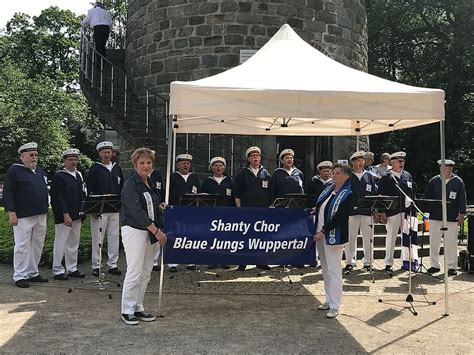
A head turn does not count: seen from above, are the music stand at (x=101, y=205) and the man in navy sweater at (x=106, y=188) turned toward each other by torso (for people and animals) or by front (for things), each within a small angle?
yes

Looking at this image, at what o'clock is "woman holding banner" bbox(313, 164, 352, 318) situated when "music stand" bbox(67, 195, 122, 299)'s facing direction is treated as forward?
The woman holding banner is roughly at 4 o'clock from the music stand.

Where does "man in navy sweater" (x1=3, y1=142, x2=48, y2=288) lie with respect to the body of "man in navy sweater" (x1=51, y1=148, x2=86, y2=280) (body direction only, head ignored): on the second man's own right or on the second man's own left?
on the second man's own right

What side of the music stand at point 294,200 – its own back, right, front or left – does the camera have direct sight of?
back

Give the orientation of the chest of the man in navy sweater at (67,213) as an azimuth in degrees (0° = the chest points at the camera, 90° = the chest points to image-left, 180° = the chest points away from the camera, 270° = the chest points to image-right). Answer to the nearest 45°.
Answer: approximately 315°

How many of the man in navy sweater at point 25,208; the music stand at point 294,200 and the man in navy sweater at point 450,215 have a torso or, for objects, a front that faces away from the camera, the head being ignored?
1

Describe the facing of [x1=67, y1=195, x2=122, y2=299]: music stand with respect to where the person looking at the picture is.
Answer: facing away from the viewer

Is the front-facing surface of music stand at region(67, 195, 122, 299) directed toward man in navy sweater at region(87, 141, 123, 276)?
yes

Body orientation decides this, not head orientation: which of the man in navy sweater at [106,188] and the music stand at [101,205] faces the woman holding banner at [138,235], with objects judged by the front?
the man in navy sweater

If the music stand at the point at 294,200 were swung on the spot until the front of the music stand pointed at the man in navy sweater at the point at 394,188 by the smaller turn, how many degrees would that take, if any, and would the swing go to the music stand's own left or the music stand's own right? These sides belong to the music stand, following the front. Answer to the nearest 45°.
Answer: approximately 45° to the music stand's own right
